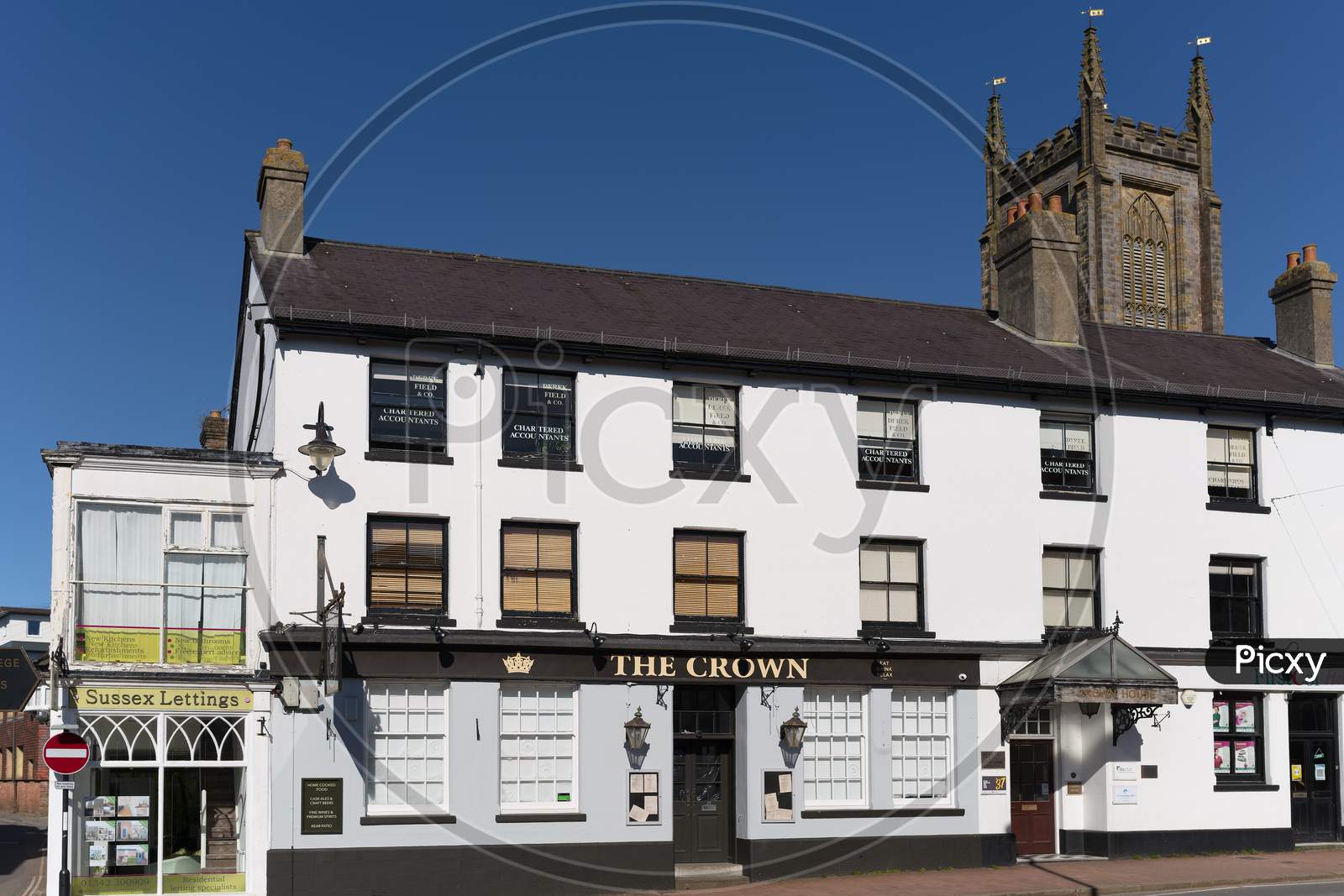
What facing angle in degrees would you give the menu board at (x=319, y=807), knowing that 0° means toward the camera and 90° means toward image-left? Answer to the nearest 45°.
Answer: approximately 0°

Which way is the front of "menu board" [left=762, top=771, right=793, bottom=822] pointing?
toward the camera

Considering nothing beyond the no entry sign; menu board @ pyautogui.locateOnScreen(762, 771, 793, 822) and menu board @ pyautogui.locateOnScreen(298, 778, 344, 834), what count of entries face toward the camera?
3

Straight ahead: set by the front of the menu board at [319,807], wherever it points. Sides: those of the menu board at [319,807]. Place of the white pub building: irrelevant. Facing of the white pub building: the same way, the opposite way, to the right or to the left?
the same way

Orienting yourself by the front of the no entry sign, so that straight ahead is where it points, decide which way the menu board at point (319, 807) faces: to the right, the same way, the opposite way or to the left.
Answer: the same way

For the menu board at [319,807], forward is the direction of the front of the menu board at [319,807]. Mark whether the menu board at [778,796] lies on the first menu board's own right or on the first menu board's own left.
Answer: on the first menu board's own left

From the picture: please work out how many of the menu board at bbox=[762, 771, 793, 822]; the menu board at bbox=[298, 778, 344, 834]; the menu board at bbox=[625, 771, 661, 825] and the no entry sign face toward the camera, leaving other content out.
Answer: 4

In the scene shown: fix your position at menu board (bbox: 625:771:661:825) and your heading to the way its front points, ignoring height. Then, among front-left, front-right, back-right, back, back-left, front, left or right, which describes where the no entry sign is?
front-right

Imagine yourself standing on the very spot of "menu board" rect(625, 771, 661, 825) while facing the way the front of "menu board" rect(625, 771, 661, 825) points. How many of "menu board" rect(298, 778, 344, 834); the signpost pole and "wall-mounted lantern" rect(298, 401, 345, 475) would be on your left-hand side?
0

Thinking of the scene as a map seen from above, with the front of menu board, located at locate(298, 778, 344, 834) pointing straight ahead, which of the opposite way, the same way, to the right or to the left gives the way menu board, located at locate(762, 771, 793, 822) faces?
the same way

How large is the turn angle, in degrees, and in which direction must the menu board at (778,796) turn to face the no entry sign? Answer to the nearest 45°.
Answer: approximately 45° to its right

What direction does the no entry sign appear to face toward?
toward the camera

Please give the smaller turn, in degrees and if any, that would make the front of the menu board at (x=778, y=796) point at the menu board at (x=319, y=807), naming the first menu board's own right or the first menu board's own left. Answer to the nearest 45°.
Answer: approximately 45° to the first menu board's own right

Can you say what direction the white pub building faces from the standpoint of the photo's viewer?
facing the viewer

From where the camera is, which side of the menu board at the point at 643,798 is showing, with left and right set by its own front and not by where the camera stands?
front
